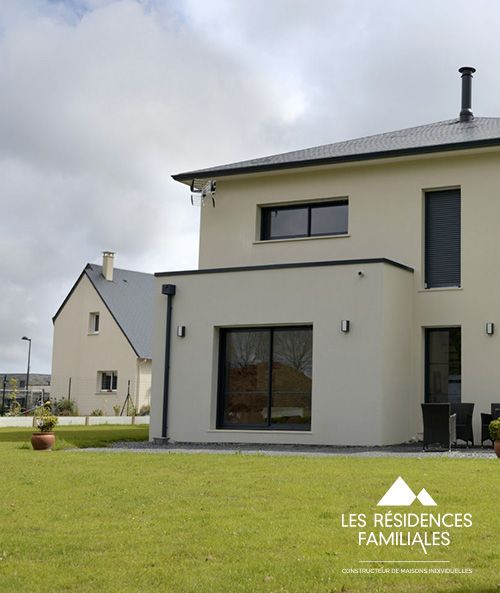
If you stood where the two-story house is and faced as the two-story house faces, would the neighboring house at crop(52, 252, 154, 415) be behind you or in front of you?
behind

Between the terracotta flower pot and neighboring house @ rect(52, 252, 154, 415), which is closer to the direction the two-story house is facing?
the terracotta flower pot

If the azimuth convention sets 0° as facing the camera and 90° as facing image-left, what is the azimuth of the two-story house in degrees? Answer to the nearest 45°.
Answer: approximately 0°

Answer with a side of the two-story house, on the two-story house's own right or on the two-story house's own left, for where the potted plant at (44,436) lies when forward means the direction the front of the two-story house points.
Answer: on the two-story house's own right

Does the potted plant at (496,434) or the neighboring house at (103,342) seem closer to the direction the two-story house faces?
the potted plant

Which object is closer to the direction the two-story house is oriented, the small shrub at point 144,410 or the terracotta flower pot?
the terracotta flower pot

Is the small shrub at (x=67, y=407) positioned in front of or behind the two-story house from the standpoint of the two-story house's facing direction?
behind

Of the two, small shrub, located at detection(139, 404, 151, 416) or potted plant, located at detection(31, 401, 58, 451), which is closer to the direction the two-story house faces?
the potted plant

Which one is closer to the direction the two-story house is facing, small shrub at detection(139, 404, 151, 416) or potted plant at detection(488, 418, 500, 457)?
the potted plant
